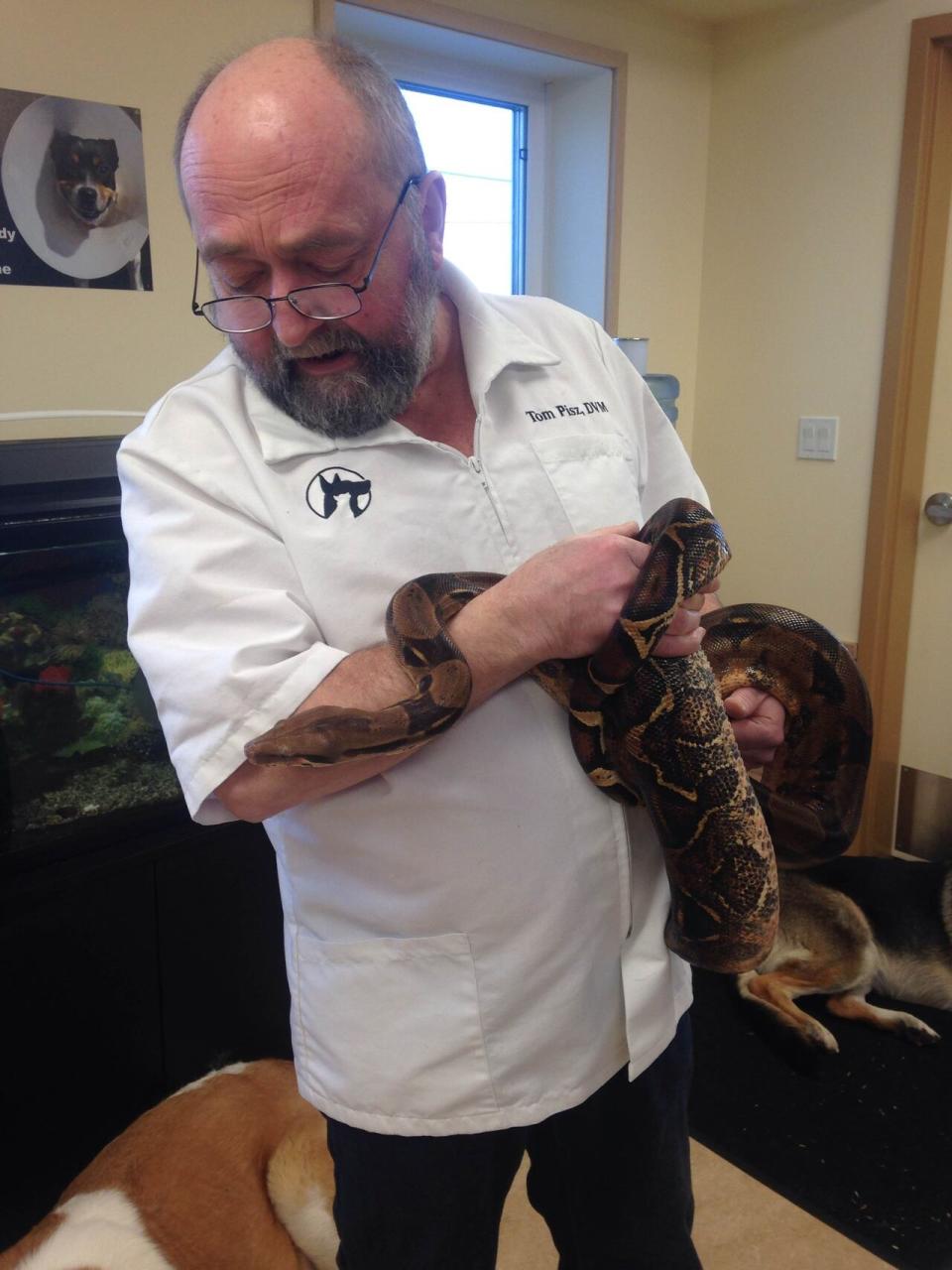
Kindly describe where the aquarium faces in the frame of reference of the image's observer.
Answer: facing the viewer

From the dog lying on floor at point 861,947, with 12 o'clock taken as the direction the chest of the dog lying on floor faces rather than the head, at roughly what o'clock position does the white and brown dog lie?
The white and brown dog is roughly at 4 o'clock from the dog lying on floor.

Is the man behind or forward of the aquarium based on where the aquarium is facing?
forward

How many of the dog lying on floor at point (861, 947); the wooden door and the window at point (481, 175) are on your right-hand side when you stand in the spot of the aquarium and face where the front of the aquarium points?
0

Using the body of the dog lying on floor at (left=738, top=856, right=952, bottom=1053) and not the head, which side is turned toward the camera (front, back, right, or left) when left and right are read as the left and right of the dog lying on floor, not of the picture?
right

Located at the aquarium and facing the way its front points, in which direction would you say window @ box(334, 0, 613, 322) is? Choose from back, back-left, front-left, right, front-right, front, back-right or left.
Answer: back-left

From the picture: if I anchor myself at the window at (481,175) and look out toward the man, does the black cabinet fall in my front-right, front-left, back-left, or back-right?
front-right

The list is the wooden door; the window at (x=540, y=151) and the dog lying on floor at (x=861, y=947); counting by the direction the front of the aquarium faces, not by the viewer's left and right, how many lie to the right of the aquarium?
0

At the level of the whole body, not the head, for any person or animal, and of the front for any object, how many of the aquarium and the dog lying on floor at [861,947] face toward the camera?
1

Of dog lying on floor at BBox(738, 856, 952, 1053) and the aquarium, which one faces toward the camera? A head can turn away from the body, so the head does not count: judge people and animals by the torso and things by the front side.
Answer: the aquarium

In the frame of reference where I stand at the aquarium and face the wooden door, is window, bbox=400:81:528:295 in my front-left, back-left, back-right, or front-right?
front-left
